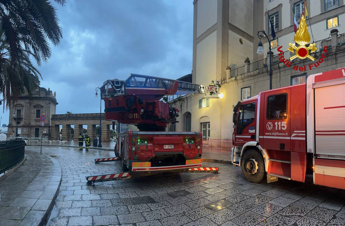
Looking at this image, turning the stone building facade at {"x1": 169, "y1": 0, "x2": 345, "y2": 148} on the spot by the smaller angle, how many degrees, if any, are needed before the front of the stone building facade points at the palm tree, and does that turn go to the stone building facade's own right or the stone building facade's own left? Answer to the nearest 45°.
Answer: approximately 45° to the stone building facade's own left

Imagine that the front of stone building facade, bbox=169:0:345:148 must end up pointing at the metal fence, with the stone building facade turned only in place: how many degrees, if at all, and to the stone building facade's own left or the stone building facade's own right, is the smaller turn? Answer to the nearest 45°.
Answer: approximately 45° to the stone building facade's own left

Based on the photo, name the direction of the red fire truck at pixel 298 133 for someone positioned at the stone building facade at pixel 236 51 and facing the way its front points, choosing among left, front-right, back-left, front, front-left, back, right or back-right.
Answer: front-left

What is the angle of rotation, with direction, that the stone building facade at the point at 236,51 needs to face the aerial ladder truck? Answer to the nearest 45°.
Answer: approximately 45° to its left
